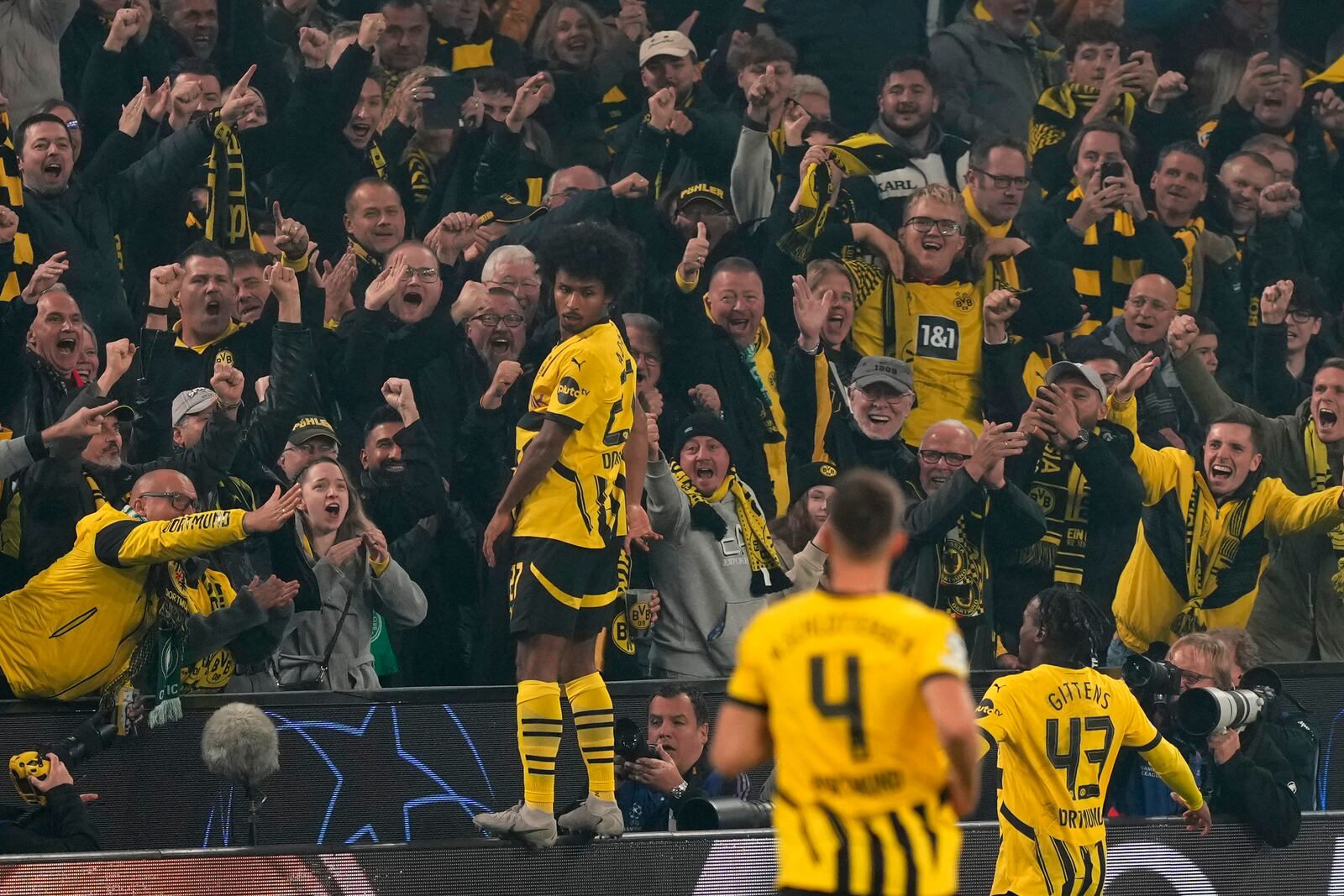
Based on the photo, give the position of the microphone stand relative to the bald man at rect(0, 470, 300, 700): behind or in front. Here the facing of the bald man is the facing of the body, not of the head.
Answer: in front

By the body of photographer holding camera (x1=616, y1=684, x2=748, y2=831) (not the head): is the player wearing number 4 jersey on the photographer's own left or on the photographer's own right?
on the photographer's own left

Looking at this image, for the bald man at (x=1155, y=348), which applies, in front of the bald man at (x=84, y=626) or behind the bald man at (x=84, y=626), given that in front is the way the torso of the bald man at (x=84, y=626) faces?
in front

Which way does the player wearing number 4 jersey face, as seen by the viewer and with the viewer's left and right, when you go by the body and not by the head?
facing away from the viewer

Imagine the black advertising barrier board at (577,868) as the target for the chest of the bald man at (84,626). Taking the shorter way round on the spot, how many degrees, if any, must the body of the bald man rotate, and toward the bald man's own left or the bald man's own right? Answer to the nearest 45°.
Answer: approximately 45° to the bald man's own right

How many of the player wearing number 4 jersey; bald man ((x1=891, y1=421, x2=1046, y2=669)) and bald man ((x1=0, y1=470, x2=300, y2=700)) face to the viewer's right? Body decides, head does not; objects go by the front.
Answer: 1

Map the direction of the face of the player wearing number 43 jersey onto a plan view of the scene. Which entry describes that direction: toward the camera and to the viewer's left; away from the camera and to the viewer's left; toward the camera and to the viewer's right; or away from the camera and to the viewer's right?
away from the camera and to the viewer's left

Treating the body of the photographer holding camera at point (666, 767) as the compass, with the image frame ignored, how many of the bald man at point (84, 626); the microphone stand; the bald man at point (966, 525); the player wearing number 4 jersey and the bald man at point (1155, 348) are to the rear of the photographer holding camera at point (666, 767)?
2

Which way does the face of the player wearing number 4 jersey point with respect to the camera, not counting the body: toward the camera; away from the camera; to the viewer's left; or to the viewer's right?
away from the camera

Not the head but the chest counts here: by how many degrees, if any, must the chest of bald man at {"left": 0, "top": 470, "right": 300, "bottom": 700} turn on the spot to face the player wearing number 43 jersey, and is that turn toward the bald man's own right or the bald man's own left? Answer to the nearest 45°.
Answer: approximately 45° to the bald man's own right

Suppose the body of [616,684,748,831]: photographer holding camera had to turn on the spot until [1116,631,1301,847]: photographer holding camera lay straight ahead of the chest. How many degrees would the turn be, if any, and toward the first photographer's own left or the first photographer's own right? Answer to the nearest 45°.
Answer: approximately 135° to the first photographer's own left

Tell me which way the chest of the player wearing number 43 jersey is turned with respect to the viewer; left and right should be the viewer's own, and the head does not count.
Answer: facing away from the viewer and to the left of the viewer

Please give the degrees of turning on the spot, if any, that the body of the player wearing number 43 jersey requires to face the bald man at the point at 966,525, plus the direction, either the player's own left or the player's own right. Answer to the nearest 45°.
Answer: approximately 45° to the player's own right

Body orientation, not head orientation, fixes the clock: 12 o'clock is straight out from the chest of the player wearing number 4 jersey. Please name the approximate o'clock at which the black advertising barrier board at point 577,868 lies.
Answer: The black advertising barrier board is roughly at 11 o'clock from the player wearing number 4 jersey.

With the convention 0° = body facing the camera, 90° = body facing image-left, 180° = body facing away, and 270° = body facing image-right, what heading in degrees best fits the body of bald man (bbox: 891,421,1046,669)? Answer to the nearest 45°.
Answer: approximately 0°

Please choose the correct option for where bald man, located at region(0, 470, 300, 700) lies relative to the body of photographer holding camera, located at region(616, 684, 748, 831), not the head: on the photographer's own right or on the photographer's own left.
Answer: on the photographer's own right

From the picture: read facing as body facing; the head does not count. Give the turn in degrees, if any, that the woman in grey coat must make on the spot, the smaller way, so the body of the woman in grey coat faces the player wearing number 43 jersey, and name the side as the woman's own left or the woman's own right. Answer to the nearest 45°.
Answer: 0° — they already face them
